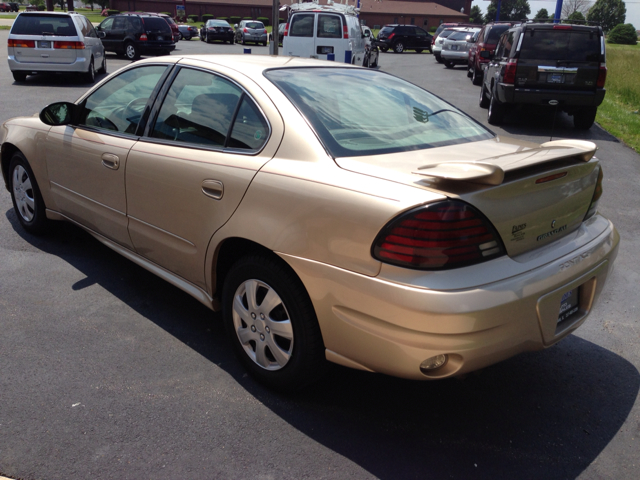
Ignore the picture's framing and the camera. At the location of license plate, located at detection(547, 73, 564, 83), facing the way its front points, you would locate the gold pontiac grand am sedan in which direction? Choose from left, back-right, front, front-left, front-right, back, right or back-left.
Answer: front

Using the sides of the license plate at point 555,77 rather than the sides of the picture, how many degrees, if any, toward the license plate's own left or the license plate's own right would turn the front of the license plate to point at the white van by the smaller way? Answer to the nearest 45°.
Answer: approximately 135° to the license plate's own right

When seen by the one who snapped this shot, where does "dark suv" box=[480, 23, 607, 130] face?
facing away from the viewer

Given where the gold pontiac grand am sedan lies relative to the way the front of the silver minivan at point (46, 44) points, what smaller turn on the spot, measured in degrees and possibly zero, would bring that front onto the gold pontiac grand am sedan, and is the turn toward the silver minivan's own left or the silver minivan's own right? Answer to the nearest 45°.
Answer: approximately 180°

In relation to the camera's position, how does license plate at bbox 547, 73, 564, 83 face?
facing the viewer

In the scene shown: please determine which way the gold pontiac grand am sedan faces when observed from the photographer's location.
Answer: facing away from the viewer and to the left of the viewer

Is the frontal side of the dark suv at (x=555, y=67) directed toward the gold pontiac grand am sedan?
no

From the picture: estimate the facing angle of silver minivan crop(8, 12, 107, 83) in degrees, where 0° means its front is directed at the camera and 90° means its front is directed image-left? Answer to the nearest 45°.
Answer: approximately 180°

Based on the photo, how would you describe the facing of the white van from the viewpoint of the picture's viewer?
facing away from the viewer

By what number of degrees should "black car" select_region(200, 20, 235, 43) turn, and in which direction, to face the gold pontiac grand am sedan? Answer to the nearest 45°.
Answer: approximately 135° to its left

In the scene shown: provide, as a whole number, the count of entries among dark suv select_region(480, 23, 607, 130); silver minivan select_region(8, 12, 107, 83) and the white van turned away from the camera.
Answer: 3

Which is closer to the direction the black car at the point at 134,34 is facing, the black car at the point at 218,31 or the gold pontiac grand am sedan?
the black car

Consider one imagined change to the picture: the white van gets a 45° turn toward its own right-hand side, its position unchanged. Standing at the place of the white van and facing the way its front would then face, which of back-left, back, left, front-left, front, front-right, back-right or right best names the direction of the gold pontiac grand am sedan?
back-right

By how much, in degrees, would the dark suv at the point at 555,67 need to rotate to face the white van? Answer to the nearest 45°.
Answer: approximately 45° to its left

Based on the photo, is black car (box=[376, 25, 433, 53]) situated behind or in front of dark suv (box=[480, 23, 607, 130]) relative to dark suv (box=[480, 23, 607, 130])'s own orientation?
in front

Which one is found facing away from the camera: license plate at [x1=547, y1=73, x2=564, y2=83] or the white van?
the white van

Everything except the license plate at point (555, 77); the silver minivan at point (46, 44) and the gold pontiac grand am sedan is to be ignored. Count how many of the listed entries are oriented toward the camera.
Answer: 1

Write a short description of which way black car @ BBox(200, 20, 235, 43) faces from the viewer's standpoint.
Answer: facing away from the viewer and to the left of the viewer
